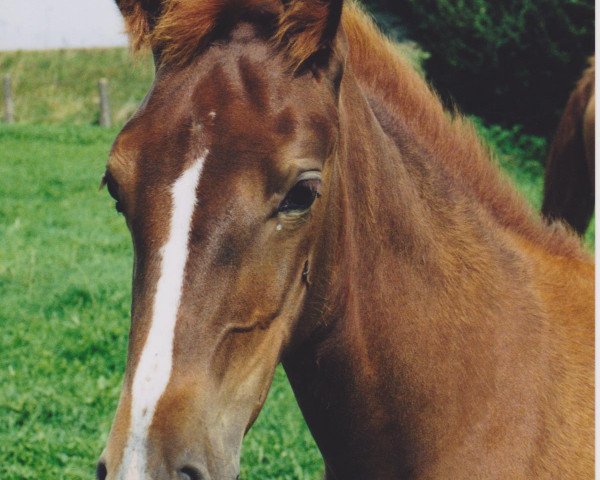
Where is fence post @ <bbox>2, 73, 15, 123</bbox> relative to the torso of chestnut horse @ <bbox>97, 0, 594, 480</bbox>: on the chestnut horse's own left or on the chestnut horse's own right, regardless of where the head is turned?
on the chestnut horse's own right

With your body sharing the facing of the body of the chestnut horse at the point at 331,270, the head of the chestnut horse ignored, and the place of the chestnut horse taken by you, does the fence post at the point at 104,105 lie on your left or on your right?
on your right

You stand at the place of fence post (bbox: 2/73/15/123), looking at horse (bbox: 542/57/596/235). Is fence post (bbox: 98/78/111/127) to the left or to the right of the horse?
left

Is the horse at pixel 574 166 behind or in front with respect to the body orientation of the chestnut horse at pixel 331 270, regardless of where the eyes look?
behind

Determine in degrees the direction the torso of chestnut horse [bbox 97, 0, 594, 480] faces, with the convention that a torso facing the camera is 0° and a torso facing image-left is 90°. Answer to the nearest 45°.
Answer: approximately 45°
